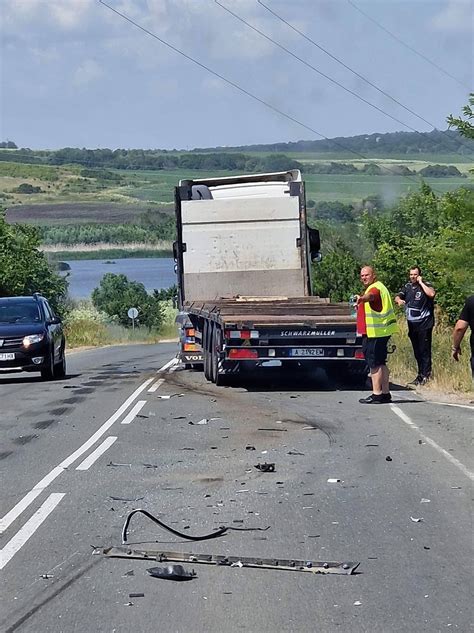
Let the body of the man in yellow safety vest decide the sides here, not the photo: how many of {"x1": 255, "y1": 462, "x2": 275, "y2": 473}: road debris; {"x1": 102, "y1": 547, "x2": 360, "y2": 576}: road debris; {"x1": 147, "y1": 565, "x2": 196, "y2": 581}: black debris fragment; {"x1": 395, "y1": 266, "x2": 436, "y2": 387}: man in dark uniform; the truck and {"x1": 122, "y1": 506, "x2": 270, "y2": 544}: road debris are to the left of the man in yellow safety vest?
4

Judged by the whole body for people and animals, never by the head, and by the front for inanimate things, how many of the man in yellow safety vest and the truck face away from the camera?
1

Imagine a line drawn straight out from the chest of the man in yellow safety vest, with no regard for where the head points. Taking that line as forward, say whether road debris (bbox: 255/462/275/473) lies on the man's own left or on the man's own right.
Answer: on the man's own left

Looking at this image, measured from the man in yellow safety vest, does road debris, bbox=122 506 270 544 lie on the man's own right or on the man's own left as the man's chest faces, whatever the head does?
on the man's own left

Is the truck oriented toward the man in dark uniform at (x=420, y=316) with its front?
no

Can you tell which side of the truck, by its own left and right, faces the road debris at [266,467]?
back

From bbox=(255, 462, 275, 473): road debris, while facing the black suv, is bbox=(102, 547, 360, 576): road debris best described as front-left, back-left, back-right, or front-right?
back-left

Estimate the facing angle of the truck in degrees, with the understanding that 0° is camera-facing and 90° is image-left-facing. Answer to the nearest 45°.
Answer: approximately 180°

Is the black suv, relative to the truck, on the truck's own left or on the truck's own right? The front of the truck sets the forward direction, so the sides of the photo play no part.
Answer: on the truck's own left

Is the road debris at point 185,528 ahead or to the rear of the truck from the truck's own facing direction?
to the rear

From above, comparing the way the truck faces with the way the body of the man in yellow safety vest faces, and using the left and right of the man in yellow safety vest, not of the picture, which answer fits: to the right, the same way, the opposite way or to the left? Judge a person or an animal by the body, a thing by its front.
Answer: to the right

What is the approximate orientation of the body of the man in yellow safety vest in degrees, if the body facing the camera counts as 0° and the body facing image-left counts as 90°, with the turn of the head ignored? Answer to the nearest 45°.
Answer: approximately 90°

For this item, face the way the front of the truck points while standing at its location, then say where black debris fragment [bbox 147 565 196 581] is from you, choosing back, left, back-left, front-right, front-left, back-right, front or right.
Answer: back

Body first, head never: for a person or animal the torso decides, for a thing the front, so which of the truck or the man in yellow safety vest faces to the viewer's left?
the man in yellow safety vest

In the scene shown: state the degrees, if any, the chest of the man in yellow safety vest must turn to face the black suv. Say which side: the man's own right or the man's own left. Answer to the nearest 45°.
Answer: approximately 45° to the man's own right

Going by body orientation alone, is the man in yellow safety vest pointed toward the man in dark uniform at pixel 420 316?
no
